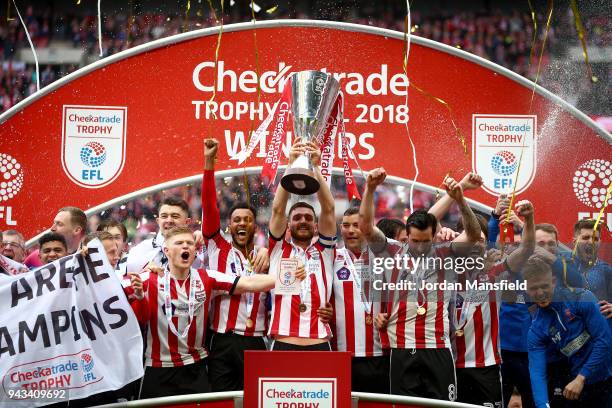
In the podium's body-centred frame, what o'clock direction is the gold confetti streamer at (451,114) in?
The gold confetti streamer is roughly at 7 o'clock from the podium.

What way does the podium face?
toward the camera
